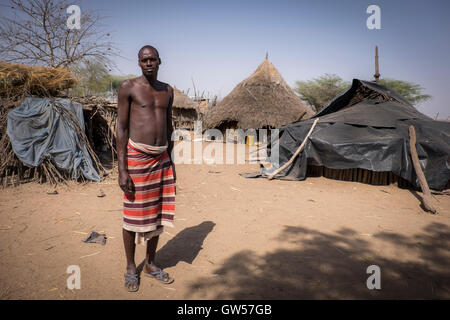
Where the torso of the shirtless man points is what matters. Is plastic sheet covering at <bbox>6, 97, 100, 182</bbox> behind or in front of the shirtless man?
behind

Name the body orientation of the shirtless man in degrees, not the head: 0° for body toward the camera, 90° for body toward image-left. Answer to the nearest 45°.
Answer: approximately 315°

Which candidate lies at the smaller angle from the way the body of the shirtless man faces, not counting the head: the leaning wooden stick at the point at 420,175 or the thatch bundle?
the leaning wooden stick

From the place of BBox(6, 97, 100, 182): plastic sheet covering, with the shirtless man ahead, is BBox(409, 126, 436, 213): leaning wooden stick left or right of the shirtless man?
left

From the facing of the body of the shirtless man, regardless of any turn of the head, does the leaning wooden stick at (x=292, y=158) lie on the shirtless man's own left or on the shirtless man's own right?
on the shirtless man's own left

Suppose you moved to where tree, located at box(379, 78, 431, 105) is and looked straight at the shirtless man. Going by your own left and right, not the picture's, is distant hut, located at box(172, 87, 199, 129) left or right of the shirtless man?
right

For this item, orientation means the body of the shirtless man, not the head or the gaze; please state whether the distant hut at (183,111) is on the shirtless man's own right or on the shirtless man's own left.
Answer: on the shirtless man's own left

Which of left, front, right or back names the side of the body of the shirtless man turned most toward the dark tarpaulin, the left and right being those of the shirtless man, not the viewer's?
left

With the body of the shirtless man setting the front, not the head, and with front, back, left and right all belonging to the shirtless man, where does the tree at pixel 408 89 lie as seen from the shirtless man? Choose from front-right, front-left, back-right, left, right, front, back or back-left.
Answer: left
